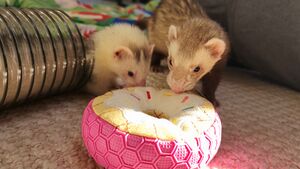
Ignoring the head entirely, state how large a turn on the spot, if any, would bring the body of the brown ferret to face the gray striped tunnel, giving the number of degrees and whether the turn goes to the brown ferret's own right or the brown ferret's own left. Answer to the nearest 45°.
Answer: approximately 90° to the brown ferret's own right

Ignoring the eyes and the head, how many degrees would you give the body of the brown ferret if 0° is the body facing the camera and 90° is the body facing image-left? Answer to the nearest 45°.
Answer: approximately 0°

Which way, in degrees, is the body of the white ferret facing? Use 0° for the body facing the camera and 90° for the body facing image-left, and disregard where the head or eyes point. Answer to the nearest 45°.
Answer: approximately 315°
